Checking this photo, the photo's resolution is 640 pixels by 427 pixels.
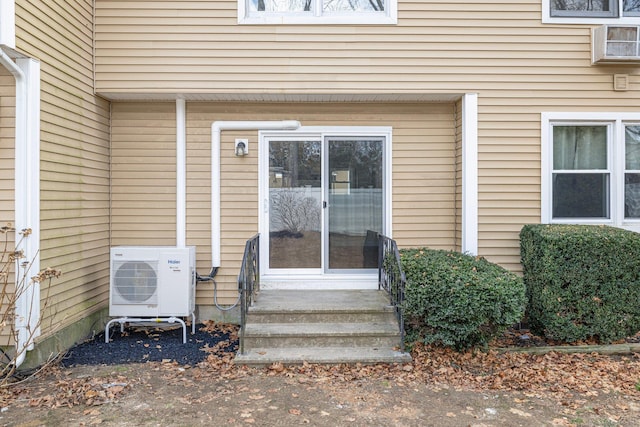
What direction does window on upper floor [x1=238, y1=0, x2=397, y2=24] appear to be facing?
toward the camera

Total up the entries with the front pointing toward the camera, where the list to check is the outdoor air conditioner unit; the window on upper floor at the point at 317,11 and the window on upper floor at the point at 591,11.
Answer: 3

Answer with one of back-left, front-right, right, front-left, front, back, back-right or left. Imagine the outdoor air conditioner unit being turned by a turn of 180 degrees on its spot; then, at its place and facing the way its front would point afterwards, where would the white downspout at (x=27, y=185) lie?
back-left

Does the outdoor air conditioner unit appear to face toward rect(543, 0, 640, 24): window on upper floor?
no

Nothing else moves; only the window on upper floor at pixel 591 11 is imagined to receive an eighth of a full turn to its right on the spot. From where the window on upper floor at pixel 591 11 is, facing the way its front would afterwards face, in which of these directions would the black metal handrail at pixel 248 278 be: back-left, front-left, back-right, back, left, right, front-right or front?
front

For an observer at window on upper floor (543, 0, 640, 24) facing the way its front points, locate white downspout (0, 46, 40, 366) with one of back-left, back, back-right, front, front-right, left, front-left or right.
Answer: front-right

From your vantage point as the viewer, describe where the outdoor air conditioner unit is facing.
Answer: facing the viewer
